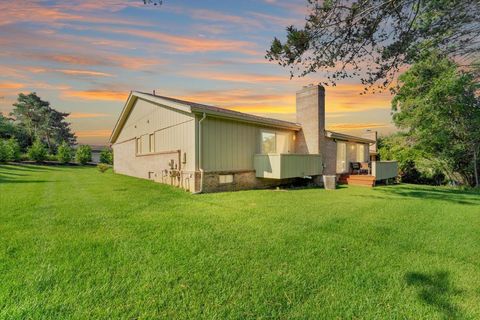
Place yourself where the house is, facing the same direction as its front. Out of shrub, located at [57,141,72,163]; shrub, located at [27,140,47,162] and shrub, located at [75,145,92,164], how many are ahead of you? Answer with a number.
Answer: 3

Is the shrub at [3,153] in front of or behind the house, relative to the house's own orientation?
in front

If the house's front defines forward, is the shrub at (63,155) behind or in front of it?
in front

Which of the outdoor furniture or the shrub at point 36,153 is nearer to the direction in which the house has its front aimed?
the shrub

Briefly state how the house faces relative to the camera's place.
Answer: facing away from the viewer and to the left of the viewer
